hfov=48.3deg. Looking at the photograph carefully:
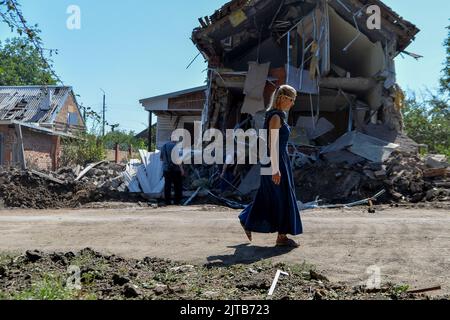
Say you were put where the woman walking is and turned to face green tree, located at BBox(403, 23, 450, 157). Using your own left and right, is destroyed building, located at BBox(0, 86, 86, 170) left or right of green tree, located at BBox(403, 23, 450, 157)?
left

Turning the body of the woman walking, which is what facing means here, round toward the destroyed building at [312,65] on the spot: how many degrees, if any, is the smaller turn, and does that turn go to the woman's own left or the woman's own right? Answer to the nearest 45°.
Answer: approximately 90° to the woman's own left

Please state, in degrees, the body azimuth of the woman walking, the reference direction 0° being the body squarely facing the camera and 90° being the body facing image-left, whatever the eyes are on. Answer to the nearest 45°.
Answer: approximately 270°

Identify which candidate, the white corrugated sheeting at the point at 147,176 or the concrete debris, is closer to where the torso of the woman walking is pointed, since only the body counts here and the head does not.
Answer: the concrete debris

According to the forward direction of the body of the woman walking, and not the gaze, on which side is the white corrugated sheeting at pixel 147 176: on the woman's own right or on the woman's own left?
on the woman's own left

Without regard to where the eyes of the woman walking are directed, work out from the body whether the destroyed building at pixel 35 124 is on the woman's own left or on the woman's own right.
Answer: on the woman's own left

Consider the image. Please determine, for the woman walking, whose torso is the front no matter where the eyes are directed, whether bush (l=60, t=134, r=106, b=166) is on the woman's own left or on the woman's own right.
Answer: on the woman's own left

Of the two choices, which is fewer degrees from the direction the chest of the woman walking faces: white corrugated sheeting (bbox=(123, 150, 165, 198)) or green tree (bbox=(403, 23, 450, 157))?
the green tree

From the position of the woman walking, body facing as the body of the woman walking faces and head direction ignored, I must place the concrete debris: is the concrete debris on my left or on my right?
on my left

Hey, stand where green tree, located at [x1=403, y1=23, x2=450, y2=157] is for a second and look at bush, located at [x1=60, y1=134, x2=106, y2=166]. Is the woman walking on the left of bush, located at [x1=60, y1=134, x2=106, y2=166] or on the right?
left
